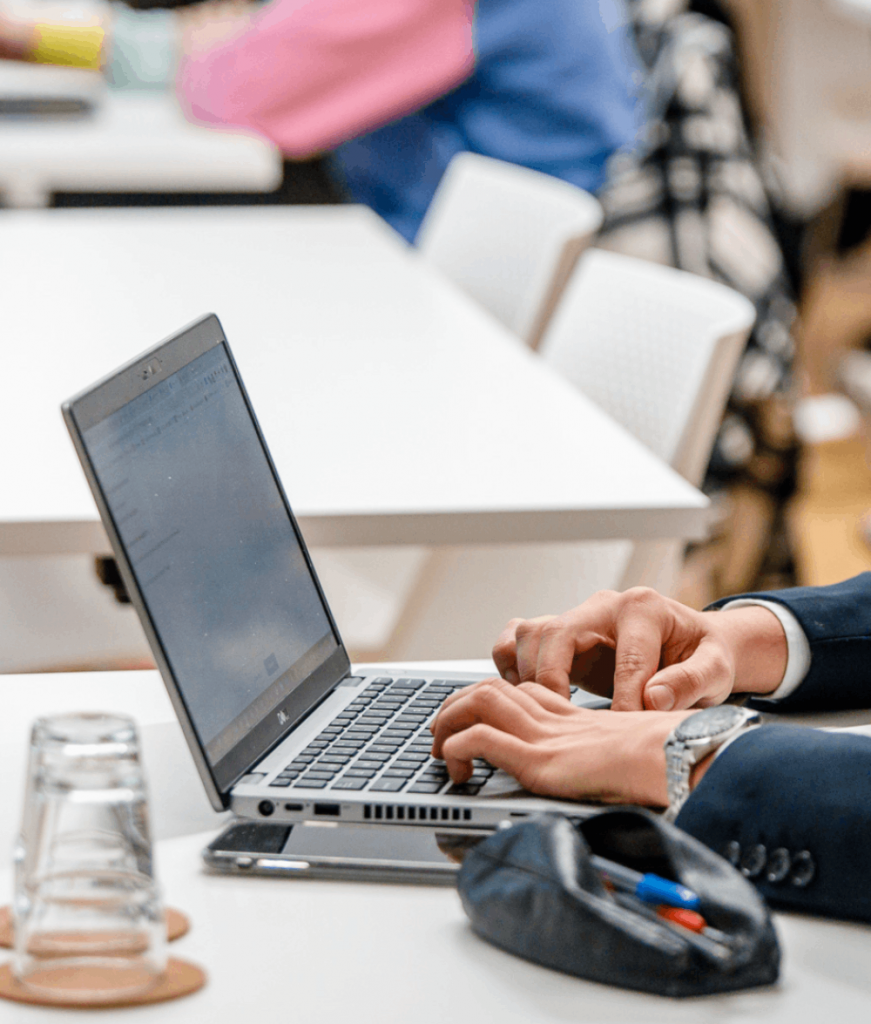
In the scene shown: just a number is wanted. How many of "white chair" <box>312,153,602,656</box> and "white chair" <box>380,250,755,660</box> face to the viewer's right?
0

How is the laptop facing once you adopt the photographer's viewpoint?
facing to the right of the viewer

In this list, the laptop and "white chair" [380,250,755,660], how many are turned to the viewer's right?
1

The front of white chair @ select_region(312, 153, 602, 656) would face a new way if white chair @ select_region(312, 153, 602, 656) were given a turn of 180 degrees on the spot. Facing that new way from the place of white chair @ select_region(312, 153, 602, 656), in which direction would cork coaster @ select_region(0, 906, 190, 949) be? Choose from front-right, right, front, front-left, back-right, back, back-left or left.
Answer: back-right

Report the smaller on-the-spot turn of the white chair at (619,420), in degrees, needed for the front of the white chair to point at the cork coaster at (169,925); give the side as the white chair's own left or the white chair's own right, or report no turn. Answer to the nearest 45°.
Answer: approximately 45° to the white chair's own left

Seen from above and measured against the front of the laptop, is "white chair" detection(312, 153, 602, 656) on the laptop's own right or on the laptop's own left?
on the laptop's own left

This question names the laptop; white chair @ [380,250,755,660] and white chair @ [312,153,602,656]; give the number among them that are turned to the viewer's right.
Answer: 1
